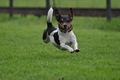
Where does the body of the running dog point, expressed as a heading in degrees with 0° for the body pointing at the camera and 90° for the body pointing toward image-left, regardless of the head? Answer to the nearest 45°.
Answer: approximately 315°
